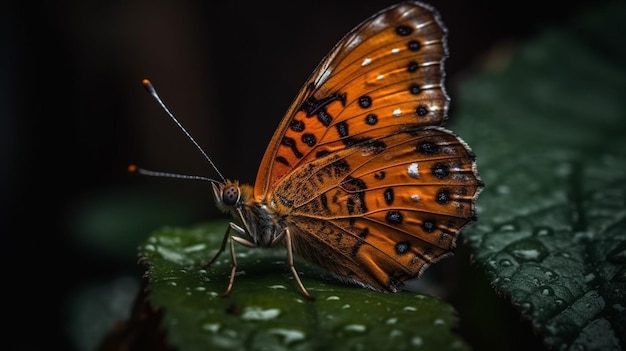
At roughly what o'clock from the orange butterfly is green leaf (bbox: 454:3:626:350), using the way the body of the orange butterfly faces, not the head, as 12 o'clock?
The green leaf is roughly at 5 o'clock from the orange butterfly.

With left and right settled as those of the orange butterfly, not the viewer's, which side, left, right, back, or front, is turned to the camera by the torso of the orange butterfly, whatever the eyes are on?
left
